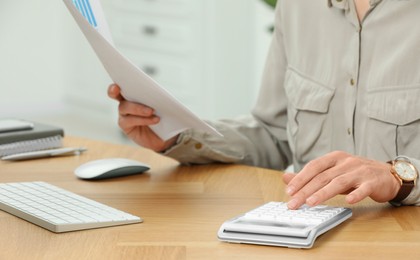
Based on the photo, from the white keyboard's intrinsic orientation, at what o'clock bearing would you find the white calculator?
The white calculator is roughly at 3 o'clock from the white keyboard.

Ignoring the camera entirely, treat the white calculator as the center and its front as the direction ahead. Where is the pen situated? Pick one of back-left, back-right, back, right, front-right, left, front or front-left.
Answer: left

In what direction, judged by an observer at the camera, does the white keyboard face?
facing away from the viewer and to the right of the viewer

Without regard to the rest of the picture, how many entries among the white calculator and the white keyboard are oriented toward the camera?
0

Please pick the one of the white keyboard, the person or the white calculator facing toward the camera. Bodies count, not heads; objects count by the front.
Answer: the person

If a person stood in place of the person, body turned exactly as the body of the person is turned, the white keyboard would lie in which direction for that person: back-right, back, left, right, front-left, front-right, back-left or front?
front-right

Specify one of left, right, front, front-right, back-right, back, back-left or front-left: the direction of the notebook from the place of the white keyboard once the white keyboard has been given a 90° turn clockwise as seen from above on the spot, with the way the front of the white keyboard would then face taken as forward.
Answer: back-left

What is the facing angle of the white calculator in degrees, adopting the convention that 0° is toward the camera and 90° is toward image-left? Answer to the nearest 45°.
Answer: approximately 225°

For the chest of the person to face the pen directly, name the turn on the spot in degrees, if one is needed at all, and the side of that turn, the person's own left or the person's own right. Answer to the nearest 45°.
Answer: approximately 90° to the person's own right

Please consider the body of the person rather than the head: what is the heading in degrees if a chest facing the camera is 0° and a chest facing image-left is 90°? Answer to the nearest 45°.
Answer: approximately 0°

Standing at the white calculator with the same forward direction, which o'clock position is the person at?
The person is roughly at 11 o'clock from the white calculator.

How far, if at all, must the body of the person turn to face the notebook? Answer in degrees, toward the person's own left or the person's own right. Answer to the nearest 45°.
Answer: approximately 90° to the person's own right
